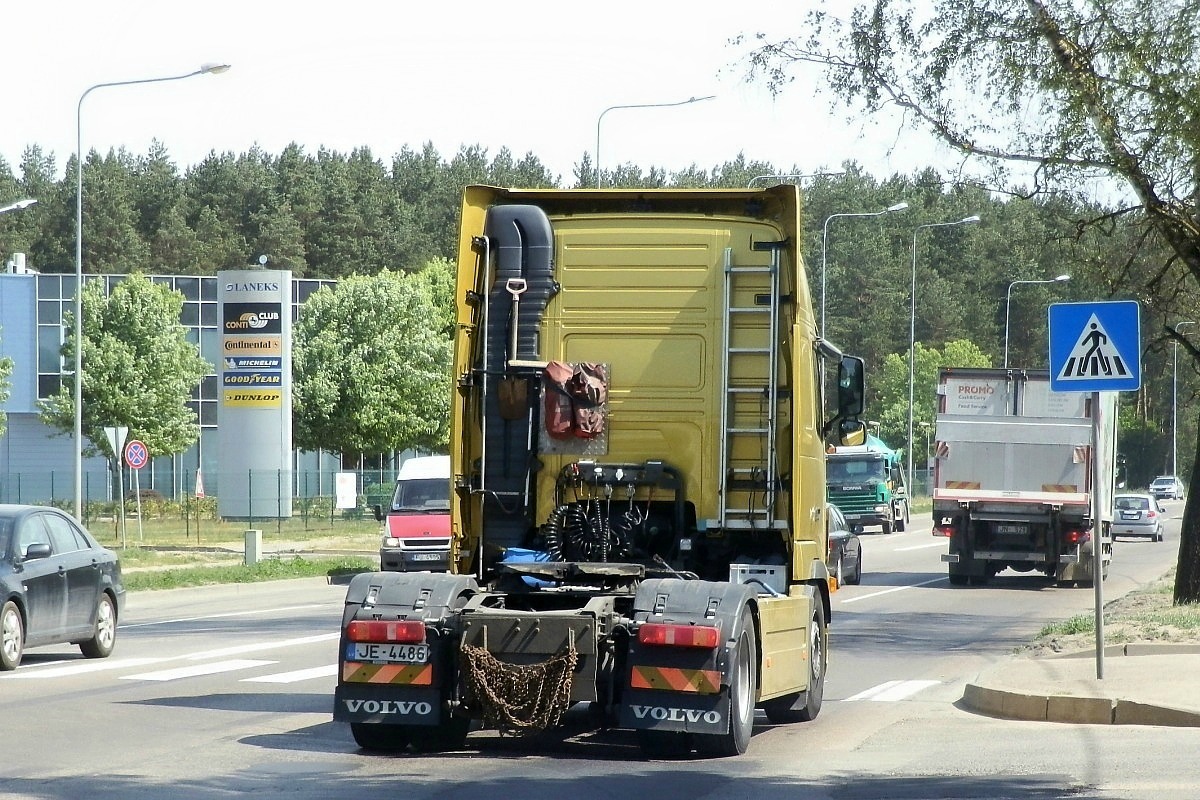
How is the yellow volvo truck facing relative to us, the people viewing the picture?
facing away from the viewer

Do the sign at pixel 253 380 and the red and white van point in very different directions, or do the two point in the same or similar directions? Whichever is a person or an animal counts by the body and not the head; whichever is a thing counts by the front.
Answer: same or similar directions

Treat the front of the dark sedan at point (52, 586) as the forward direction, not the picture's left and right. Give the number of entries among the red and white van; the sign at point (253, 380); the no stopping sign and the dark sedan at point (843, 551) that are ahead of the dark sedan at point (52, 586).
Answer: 0

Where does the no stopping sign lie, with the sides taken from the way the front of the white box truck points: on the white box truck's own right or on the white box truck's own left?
on the white box truck's own left

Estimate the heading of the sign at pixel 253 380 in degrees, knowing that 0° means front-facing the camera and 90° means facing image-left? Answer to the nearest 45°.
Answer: approximately 0°

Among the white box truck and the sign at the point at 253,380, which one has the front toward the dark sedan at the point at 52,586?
the sign

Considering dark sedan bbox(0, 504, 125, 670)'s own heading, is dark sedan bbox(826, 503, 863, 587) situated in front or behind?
behind

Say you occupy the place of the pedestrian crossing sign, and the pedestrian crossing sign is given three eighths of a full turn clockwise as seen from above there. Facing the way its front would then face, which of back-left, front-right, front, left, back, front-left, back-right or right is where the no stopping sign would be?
front

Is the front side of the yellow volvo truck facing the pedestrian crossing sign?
no

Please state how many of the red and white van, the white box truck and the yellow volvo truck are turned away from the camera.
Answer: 2

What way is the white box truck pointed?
away from the camera

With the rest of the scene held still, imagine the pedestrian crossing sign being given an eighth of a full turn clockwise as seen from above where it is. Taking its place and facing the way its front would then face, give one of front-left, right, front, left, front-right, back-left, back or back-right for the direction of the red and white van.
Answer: right

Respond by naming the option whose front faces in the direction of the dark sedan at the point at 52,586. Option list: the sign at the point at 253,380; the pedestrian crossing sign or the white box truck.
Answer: the sign

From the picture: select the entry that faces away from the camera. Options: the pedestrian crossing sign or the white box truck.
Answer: the white box truck

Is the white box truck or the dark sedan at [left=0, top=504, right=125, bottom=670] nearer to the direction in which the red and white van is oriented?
the dark sedan

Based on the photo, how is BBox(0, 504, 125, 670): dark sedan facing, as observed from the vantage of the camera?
facing the viewer and to the left of the viewer

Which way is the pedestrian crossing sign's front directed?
toward the camera

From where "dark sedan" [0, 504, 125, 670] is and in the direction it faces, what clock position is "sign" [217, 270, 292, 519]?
The sign is roughly at 5 o'clock from the dark sedan.

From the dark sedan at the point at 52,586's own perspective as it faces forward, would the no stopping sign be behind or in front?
behind
